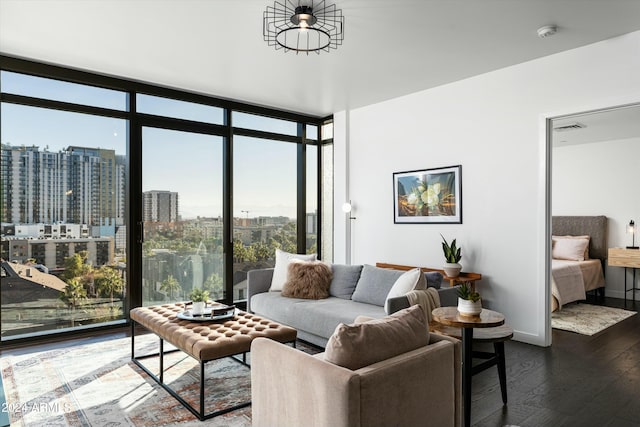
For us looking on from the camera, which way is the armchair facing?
facing away from the viewer and to the left of the viewer

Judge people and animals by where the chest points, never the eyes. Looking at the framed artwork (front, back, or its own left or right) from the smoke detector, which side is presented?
left

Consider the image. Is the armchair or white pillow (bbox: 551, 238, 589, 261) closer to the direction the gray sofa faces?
the armchair

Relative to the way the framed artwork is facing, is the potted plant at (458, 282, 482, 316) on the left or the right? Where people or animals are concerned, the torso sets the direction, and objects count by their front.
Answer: on its left

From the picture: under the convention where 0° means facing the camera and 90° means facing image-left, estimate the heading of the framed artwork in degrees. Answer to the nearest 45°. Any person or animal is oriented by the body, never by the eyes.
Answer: approximately 45°

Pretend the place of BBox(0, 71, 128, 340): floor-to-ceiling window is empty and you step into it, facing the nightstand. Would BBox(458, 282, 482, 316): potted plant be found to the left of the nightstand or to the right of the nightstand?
right
